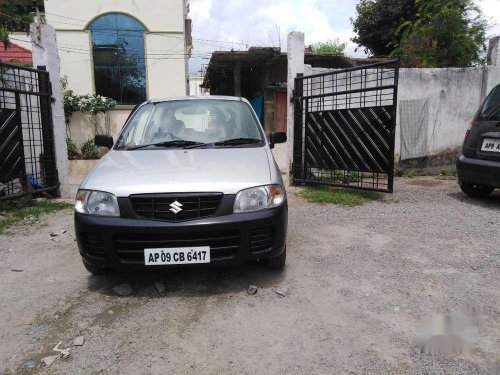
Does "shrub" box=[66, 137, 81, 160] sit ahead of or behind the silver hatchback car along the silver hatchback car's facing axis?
behind

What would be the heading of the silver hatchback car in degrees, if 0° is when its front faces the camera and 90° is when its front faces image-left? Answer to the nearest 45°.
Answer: approximately 0°

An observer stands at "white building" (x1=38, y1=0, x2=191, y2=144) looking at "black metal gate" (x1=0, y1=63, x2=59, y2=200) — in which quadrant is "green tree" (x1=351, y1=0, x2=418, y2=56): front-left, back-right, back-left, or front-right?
back-left

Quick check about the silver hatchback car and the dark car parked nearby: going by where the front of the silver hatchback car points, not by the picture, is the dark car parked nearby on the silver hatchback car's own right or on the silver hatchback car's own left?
on the silver hatchback car's own left

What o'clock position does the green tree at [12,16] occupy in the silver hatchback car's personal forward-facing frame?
The green tree is roughly at 5 o'clock from the silver hatchback car.

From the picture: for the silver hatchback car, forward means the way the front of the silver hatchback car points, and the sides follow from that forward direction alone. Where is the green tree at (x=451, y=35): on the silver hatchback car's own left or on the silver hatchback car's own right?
on the silver hatchback car's own left

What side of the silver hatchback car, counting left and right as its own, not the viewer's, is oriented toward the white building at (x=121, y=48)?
back

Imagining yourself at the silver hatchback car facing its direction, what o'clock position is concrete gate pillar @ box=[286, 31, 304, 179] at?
The concrete gate pillar is roughly at 7 o'clock from the silver hatchback car.

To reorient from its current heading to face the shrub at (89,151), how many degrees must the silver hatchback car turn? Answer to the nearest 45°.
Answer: approximately 180°

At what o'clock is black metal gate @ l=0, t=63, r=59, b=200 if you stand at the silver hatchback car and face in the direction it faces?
The black metal gate is roughly at 5 o'clock from the silver hatchback car.
